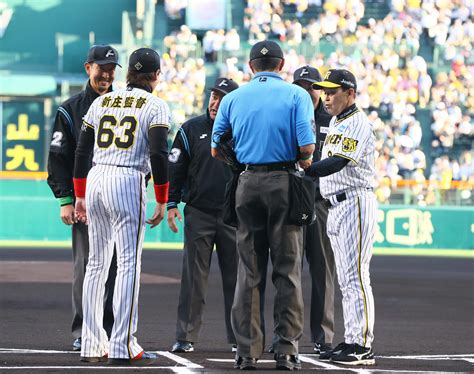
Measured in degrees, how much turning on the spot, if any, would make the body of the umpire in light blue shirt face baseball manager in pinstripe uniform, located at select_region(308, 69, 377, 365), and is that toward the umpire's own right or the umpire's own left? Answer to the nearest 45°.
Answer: approximately 45° to the umpire's own right

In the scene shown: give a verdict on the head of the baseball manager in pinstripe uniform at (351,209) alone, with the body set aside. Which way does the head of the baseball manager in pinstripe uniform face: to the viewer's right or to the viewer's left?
to the viewer's left

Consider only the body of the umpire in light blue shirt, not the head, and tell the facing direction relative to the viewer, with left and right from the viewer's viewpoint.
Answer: facing away from the viewer
